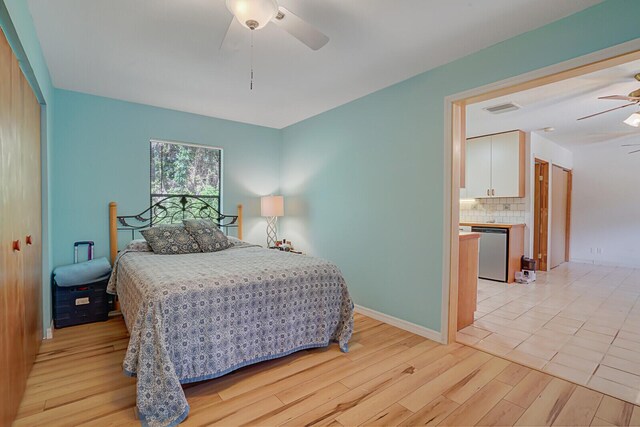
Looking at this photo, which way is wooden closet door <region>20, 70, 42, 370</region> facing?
to the viewer's right

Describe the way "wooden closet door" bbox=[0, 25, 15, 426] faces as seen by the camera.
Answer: facing to the right of the viewer

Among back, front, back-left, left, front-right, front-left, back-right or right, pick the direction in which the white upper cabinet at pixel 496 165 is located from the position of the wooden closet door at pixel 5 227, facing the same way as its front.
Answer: front

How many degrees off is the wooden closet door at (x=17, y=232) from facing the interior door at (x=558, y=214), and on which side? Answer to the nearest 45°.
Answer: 0° — it already faces it

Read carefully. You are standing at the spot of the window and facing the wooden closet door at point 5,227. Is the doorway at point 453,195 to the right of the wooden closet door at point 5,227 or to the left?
left

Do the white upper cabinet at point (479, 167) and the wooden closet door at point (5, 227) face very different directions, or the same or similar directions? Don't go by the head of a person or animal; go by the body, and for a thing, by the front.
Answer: very different directions

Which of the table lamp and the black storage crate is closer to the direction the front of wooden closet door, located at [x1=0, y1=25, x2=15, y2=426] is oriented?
the table lamp

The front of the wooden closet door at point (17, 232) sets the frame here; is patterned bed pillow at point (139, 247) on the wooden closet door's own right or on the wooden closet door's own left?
on the wooden closet door's own left

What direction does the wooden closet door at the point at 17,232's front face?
to the viewer's right

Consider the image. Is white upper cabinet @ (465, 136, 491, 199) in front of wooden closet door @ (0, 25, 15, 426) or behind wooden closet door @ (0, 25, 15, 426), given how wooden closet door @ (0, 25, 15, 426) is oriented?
in front

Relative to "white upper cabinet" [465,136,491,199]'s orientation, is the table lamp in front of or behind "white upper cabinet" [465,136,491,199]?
in front

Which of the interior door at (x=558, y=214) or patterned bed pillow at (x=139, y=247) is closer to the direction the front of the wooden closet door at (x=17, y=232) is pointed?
the interior door

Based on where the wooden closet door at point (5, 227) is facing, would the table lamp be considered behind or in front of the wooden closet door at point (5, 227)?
in front

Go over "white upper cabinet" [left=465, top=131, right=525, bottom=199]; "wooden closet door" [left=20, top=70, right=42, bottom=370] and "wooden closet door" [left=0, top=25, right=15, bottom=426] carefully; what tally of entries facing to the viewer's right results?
2
